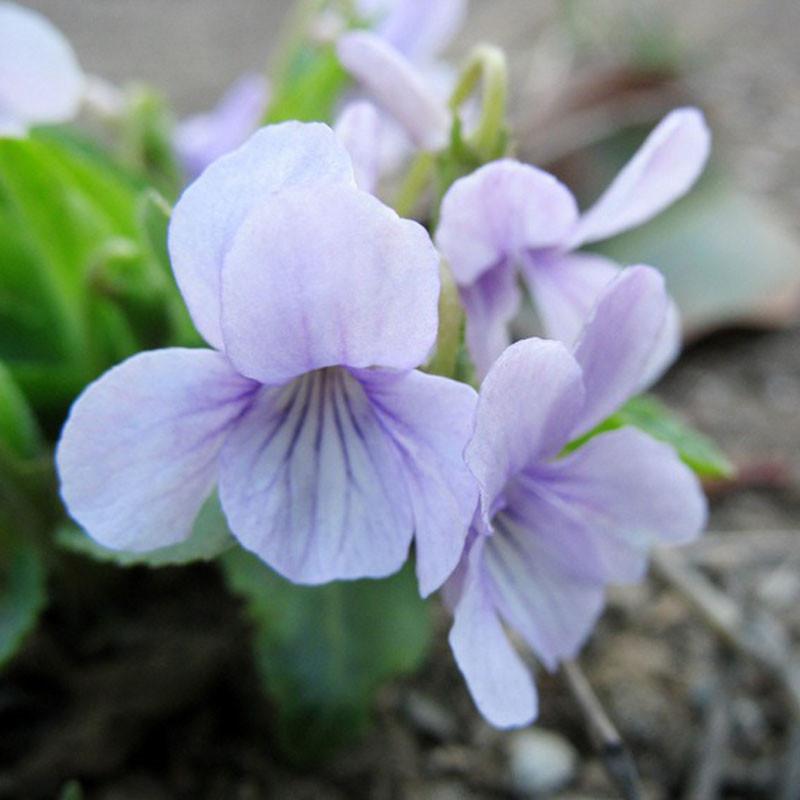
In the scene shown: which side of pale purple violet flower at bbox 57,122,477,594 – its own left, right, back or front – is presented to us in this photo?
front

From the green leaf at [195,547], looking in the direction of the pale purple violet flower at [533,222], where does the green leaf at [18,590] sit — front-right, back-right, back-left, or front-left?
back-left

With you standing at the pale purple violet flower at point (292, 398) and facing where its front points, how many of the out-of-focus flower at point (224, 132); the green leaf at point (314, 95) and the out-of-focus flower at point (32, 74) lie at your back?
3

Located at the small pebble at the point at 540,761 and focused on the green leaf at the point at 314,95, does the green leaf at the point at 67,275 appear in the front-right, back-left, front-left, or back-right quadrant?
front-left

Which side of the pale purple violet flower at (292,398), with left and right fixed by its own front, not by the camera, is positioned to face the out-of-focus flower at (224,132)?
back

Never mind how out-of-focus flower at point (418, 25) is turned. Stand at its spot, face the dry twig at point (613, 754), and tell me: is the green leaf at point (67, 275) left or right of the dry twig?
right

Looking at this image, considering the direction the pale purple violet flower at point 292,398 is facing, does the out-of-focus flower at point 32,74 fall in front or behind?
behind

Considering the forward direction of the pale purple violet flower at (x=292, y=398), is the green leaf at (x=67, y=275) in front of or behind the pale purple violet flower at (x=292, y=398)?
behind
